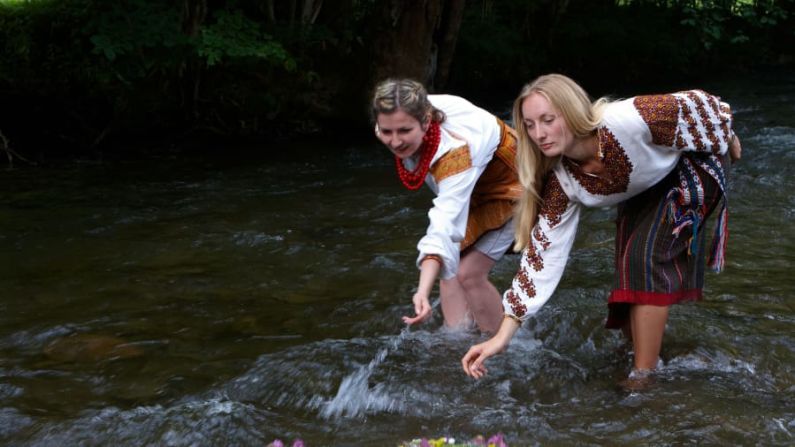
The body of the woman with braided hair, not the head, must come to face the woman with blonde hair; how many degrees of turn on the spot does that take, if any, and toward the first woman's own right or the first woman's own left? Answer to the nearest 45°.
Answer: approximately 135° to the first woman's own left

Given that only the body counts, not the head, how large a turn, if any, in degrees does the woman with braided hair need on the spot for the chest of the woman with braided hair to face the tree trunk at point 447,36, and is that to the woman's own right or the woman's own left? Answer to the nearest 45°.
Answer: approximately 135° to the woman's own right

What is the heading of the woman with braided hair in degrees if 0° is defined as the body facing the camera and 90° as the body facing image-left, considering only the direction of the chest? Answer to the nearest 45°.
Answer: approximately 45°

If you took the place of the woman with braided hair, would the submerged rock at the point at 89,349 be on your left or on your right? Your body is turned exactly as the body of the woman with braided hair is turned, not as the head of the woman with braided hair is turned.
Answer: on your right

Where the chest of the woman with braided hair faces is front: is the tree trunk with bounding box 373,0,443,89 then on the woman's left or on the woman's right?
on the woman's right

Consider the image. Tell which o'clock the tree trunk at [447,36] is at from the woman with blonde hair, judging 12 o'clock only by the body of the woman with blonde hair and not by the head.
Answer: The tree trunk is roughly at 4 o'clock from the woman with blonde hair.

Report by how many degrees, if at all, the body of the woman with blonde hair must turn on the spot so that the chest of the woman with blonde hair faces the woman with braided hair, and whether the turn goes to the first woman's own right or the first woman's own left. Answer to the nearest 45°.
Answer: approximately 45° to the first woman's own right

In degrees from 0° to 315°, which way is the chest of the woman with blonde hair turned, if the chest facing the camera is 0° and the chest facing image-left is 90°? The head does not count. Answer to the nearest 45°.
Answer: approximately 45°

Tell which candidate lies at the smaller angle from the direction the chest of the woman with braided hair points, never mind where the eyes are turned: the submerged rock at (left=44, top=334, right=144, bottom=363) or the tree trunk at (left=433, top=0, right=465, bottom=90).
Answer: the submerged rock
